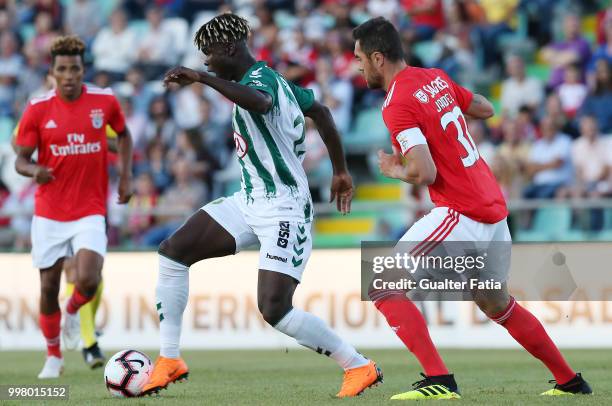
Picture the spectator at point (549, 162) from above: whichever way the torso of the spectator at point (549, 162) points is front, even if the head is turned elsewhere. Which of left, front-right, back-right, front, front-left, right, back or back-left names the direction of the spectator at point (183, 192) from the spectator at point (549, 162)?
front-right

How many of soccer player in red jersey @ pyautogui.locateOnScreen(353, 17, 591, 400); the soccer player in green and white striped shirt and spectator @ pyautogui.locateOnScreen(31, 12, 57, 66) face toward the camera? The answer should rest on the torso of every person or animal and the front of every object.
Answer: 1

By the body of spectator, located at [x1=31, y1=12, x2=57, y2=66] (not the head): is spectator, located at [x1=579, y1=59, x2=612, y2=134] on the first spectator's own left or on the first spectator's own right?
on the first spectator's own left

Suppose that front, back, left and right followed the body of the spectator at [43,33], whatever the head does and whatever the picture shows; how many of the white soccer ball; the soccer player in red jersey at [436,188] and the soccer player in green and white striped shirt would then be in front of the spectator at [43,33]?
3

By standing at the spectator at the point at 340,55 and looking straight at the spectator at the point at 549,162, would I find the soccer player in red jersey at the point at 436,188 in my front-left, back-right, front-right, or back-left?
front-right

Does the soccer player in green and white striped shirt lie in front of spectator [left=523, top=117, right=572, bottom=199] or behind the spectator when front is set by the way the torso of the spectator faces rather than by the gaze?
in front

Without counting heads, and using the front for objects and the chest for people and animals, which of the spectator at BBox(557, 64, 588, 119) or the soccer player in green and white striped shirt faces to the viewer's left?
the soccer player in green and white striped shirt

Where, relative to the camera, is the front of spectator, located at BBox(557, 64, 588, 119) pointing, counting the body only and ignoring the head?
toward the camera

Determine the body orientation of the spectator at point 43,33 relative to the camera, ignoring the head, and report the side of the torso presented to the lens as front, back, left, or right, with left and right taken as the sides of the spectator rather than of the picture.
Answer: front

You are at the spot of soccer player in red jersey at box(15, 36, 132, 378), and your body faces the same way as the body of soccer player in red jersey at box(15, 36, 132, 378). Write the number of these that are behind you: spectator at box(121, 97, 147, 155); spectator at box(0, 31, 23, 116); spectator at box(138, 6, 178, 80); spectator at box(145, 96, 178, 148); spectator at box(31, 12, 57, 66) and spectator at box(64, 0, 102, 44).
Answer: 6

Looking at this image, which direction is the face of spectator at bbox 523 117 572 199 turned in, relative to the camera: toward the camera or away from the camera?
toward the camera

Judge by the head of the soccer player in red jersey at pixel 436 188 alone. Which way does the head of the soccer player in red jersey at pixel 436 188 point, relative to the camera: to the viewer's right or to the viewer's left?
to the viewer's left

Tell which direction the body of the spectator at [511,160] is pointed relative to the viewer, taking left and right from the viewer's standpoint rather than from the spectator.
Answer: facing the viewer

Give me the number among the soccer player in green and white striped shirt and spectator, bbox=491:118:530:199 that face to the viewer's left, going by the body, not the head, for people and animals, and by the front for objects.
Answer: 1
